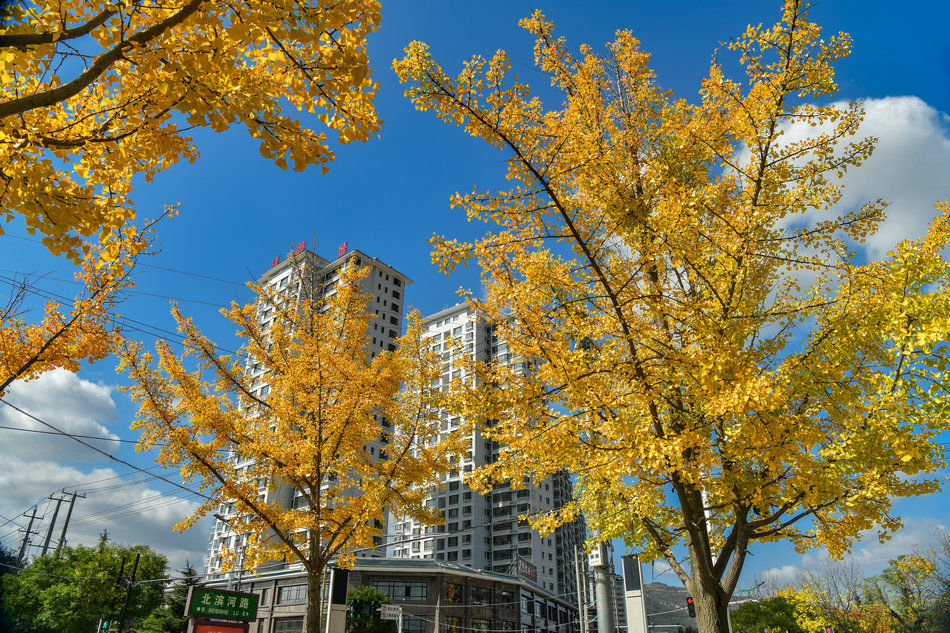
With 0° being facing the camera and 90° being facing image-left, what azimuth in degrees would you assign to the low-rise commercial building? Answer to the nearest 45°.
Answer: approximately 0°

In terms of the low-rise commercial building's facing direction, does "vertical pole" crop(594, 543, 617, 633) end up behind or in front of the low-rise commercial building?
in front

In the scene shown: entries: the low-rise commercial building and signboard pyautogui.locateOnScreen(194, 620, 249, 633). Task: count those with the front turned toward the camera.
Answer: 2

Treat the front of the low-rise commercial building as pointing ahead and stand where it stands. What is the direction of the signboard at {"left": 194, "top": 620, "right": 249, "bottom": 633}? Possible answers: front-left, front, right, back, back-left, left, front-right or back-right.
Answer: front

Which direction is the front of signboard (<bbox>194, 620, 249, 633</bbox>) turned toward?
toward the camera

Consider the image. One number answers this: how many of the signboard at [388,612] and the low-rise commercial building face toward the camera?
2

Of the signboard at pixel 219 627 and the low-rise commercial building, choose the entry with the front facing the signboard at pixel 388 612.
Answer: the low-rise commercial building

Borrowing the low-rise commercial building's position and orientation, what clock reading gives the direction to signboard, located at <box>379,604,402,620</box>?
The signboard is roughly at 12 o'clock from the low-rise commercial building.

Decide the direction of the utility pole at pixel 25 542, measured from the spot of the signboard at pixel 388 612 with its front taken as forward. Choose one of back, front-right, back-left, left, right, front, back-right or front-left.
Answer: back-right

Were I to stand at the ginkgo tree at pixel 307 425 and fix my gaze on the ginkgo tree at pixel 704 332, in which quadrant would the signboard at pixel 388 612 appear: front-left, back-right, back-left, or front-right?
back-left

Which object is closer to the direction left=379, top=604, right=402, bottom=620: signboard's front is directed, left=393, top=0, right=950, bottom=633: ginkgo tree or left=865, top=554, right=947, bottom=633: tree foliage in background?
the ginkgo tree

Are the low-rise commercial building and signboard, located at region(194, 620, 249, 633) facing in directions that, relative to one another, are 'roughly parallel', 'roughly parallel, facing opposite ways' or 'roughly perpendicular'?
roughly parallel

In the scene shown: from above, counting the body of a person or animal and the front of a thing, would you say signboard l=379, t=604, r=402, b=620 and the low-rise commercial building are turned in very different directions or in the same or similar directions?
same or similar directions

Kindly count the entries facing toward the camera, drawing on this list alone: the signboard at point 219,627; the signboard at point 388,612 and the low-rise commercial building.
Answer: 3
